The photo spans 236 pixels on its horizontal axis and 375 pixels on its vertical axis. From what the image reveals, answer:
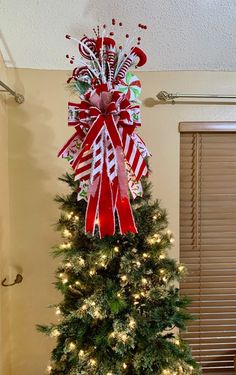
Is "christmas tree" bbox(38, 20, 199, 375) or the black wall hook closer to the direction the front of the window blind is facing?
the christmas tree

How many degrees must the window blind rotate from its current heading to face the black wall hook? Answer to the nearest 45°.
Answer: approximately 45° to its right

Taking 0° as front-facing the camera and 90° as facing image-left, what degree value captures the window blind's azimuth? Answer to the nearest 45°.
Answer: approximately 0°
